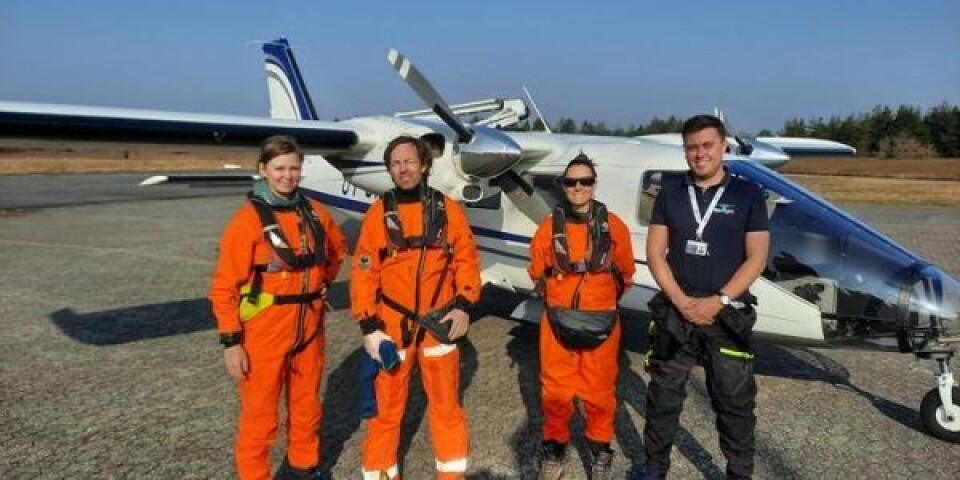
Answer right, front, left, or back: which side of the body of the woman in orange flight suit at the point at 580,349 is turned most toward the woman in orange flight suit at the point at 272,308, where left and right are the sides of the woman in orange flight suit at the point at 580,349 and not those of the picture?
right

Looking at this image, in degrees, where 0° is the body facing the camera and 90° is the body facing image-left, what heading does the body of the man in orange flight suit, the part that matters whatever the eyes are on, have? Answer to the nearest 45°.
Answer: approximately 0°

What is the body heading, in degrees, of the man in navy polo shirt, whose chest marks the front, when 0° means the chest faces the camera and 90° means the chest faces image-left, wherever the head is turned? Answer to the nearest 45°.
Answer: approximately 0°

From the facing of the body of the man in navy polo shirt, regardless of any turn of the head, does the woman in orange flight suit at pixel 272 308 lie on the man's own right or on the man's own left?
on the man's own right

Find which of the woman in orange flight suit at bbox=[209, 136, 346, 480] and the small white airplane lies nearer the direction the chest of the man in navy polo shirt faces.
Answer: the woman in orange flight suit

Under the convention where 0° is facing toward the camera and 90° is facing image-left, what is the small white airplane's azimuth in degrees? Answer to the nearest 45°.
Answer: approximately 315°

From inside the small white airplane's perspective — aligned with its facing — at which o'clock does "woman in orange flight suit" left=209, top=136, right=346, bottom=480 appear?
The woman in orange flight suit is roughly at 3 o'clock from the small white airplane.

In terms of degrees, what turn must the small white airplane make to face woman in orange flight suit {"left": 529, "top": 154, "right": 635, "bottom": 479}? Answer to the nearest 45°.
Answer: approximately 45° to its right
